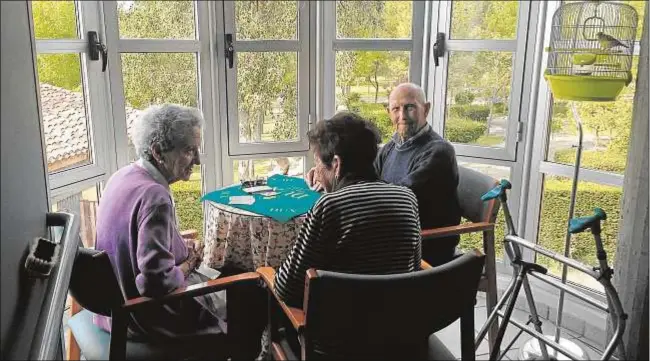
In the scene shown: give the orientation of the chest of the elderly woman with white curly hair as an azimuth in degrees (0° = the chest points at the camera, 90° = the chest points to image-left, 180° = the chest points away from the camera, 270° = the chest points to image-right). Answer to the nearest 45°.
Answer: approximately 270°

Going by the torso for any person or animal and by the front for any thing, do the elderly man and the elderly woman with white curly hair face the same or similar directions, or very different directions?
very different directions

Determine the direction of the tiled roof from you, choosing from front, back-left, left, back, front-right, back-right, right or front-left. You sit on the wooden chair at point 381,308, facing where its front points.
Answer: front

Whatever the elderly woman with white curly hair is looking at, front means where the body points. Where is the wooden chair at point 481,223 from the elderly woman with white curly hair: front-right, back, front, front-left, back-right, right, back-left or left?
front

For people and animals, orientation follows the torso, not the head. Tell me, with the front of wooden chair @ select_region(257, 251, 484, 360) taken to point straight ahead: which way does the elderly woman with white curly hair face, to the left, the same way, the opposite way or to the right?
to the right

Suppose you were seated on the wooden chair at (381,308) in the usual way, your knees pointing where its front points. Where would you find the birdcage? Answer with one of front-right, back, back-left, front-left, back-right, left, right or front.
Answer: right

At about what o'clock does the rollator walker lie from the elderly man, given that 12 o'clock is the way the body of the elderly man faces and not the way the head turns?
The rollator walker is roughly at 9 o'clock from the elderly man.

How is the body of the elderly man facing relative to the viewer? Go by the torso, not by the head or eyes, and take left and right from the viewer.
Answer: facing the viewer and to the left of the viewer

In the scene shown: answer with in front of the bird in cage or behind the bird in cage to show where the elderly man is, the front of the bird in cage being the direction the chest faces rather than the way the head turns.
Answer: in front

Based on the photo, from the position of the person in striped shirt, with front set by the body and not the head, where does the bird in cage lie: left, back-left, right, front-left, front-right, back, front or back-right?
right

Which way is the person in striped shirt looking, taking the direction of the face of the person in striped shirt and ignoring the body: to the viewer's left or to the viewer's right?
to the viewer's left

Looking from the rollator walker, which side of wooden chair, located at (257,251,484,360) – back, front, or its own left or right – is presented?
right
